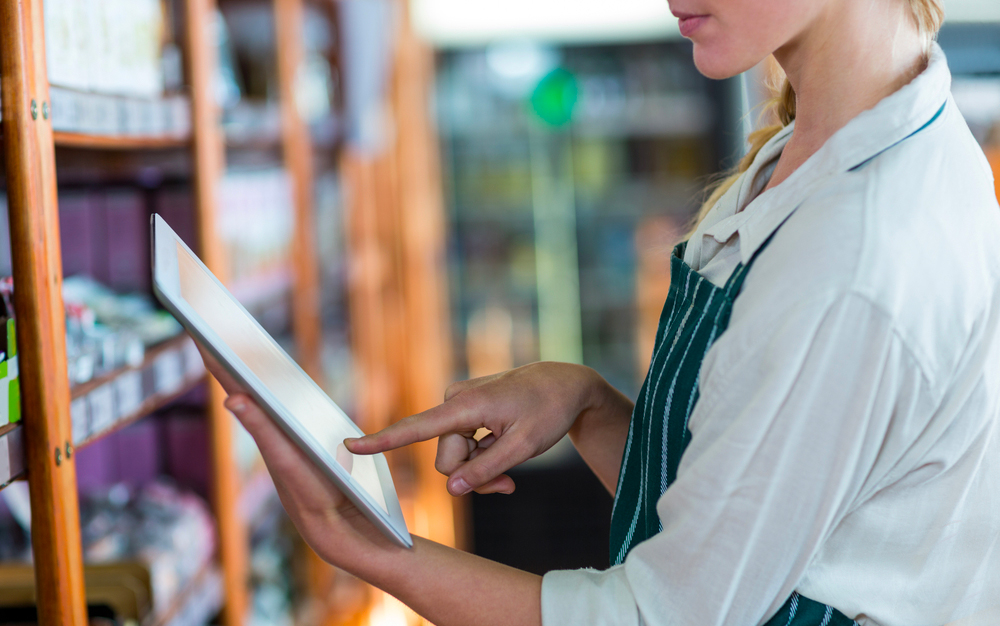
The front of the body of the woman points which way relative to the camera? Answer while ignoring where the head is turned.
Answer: to the viewer's left

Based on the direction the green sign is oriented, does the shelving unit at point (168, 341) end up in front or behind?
in front

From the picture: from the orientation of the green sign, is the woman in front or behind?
in front

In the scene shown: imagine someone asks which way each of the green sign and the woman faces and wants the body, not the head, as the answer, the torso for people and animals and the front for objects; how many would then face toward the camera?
1

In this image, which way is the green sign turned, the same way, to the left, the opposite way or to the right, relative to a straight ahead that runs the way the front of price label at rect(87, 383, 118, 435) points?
to the right

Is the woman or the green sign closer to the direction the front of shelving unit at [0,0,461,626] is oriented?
the woman

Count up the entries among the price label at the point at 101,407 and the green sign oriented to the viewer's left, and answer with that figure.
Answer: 0

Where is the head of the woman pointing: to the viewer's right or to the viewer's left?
to the viewer's left
